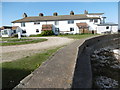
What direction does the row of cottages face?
toward the camera
